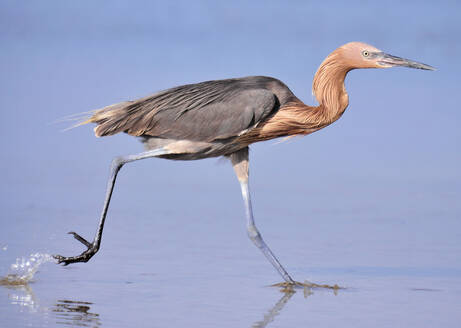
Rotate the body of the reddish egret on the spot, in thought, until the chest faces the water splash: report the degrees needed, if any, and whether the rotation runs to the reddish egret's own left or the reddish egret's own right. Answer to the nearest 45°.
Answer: approximately 180°

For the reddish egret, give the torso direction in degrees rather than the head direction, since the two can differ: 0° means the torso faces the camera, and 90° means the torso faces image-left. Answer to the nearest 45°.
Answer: approximately 270°
